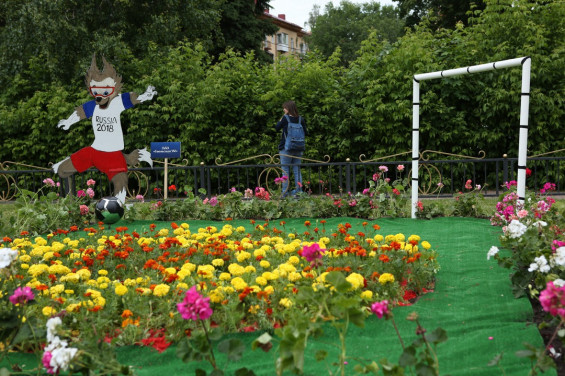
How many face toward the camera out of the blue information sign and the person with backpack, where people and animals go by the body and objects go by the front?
1

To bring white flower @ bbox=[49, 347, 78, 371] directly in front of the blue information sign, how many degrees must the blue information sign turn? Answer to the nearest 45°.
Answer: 0° — it already faces it

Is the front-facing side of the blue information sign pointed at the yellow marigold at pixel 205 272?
yes

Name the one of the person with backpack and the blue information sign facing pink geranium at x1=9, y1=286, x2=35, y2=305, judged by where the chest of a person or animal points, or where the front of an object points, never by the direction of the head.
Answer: the blue information sign

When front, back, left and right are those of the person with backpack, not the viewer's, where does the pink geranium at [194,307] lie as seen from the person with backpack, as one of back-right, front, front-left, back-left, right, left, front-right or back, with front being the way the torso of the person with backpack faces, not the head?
back-left

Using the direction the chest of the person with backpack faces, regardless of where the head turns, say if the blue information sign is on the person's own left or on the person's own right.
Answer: on the person's own left

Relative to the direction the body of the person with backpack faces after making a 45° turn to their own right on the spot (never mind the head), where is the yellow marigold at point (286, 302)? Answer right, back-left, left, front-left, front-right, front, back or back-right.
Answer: back

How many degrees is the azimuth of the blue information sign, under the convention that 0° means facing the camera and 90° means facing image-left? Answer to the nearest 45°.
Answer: approximately 0°

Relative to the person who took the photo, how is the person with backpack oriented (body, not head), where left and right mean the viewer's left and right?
facing away from the viewer and to the left of the viewer

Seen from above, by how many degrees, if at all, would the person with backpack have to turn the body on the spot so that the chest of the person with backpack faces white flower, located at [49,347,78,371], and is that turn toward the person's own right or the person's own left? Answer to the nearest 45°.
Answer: approximately 135° to the person's own left

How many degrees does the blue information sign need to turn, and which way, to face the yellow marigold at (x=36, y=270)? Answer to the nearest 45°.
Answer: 0° — it already faces it
